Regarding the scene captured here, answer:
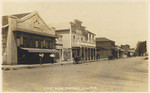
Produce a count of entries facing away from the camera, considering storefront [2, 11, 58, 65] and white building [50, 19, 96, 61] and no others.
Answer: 0

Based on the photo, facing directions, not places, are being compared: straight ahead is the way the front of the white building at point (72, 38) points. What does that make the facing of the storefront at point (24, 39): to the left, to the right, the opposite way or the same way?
the same way

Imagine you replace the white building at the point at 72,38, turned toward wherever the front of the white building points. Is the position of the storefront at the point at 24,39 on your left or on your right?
on your right

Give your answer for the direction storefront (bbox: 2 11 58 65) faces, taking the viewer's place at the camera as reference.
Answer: facing the viewer and to the right of the viewer

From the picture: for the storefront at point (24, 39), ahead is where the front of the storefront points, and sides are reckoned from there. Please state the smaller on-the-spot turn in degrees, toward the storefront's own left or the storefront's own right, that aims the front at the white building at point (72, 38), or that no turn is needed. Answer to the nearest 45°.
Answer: approximately 90° to the storefront's own left
